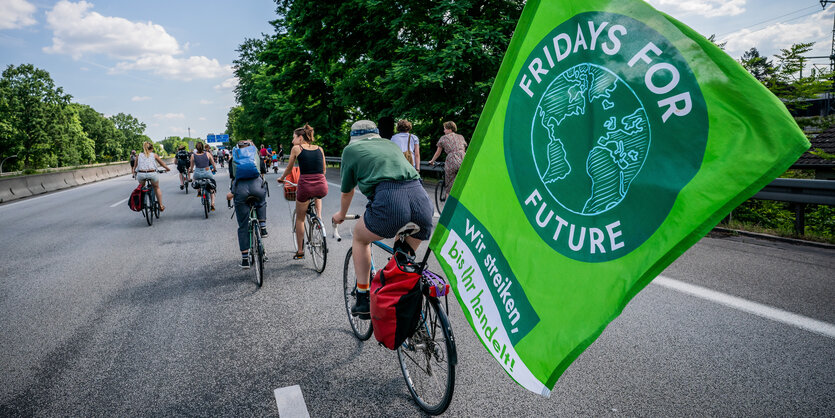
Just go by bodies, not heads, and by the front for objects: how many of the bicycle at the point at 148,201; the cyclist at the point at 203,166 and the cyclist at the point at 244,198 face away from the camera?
3

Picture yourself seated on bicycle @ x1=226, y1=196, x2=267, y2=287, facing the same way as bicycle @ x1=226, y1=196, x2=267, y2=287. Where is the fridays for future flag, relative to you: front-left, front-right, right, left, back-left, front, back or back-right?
back

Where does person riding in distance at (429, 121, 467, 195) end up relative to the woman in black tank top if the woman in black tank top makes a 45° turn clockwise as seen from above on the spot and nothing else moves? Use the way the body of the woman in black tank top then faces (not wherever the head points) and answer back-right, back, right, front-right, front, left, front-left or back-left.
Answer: front-right

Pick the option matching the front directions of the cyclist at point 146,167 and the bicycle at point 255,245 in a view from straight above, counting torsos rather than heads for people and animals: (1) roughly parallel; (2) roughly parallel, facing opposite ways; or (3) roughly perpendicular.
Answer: roughly parallel

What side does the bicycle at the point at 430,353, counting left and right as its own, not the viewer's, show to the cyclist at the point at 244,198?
front

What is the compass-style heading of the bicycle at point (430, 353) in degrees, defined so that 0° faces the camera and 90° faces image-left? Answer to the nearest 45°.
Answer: approximately 135°

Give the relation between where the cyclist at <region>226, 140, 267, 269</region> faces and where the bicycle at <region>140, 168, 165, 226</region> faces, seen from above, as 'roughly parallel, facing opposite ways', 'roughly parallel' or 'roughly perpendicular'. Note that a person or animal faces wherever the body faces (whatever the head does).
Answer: roughly parallel

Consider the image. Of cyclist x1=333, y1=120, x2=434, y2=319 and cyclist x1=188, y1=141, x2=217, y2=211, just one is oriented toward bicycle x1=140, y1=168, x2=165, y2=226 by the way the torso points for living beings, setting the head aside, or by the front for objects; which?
cyclist x1=333, y1=120, x2=434, y2=319

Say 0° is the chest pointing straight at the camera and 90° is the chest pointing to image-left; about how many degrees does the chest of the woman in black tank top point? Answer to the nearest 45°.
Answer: approximately 135°

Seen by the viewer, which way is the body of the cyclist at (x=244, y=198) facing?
away from the camera

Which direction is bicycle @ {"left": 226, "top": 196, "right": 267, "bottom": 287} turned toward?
away from the camera

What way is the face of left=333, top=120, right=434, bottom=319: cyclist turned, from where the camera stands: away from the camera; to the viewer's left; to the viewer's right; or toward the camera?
away from the camera

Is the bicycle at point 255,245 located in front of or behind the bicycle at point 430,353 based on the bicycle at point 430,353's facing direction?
in front

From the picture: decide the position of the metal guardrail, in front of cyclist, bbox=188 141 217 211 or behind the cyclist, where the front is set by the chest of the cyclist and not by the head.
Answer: behind

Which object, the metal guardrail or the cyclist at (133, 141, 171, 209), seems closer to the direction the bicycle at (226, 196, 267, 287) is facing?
the cyclist

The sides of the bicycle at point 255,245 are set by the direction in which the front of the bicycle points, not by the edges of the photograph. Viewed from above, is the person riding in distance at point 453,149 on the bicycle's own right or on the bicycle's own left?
on the bicycle's own right

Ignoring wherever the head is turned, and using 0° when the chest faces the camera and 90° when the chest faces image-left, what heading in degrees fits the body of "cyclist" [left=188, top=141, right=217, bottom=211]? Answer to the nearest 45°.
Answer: approximately 180°
